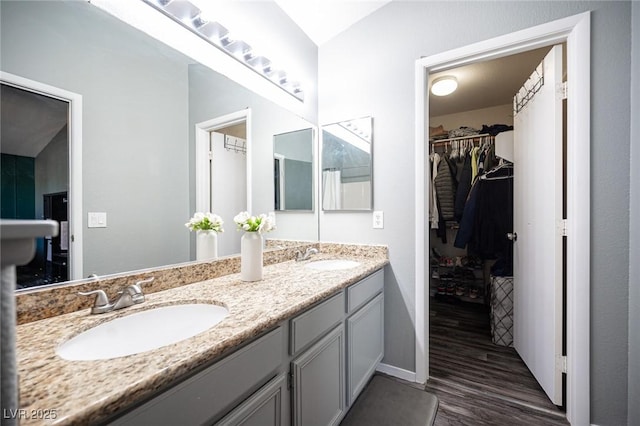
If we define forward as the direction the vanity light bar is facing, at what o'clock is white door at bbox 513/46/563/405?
The white door is roughly at 11 o'clock from the vanity light bar.

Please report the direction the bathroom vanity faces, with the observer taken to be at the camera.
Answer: facing the viewer and to the right of the viewer

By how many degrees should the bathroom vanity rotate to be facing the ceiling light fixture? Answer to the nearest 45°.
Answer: approximately 90° to its left

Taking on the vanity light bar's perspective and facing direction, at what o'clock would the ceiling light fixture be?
The ceiling light fixture is roughly at 10 o'clock from the vanity light bar.

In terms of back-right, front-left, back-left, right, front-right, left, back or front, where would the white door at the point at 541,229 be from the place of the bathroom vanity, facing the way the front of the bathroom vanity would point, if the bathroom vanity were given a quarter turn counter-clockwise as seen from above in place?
front-right

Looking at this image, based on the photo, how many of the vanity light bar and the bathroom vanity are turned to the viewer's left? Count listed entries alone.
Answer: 0
